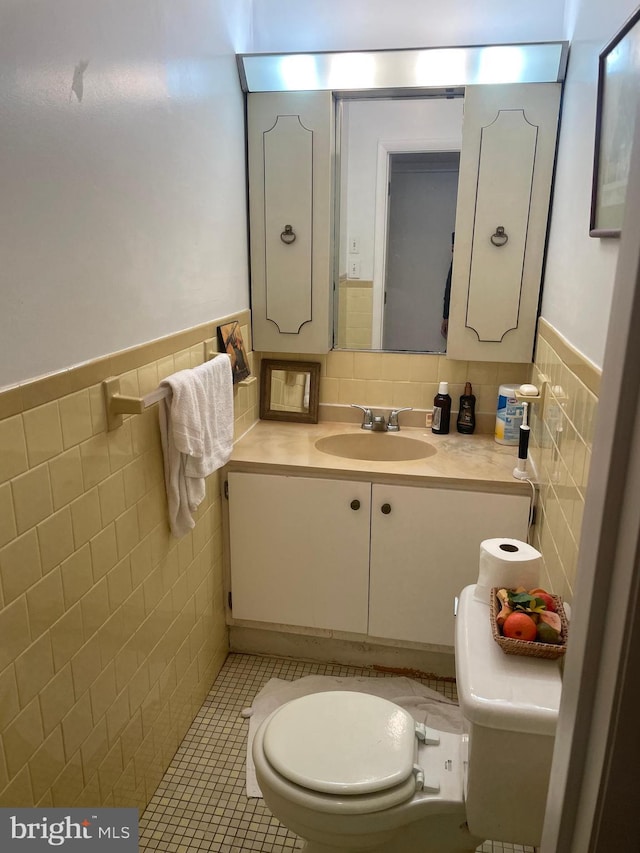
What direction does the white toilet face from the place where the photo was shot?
facing to the left of the viewer

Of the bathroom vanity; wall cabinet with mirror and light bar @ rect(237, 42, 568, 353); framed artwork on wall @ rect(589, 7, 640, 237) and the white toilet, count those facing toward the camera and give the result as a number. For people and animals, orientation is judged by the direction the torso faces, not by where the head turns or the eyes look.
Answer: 2

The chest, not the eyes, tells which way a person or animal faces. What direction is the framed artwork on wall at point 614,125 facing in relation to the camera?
to the viewer's left

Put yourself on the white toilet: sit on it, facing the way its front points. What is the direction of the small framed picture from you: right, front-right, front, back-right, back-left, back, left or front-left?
front-right

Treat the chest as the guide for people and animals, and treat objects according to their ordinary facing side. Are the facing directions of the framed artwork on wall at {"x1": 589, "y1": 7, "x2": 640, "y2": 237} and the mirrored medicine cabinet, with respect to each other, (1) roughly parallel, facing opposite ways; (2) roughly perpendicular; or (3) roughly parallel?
roughly perpendicular

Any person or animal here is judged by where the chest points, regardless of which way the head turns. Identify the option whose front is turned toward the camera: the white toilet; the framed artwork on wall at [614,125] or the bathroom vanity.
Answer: the bathroom vanity

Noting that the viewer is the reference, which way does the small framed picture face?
facing the viewer and to the right of the viewer

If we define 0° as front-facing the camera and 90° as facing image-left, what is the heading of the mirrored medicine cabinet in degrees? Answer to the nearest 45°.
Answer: approximately 0°

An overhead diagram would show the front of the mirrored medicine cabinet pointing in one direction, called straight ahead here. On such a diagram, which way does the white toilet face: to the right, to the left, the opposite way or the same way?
to the right

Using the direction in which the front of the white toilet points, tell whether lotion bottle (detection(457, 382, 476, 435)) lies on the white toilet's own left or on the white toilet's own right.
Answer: on the white toilet's own right

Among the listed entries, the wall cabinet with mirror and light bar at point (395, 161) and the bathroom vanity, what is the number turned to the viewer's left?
0
